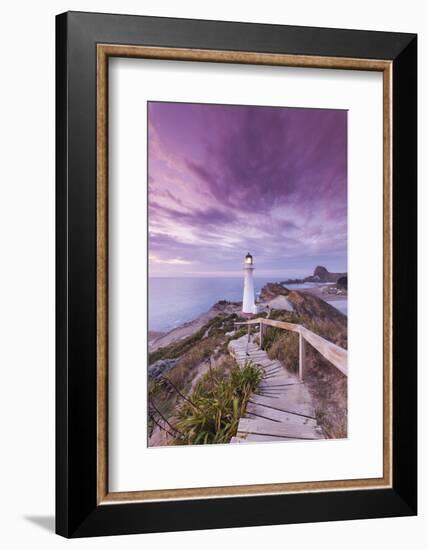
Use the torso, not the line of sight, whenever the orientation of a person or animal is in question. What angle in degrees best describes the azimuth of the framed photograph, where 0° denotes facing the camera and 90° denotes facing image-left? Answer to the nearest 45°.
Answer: approximately 315°
